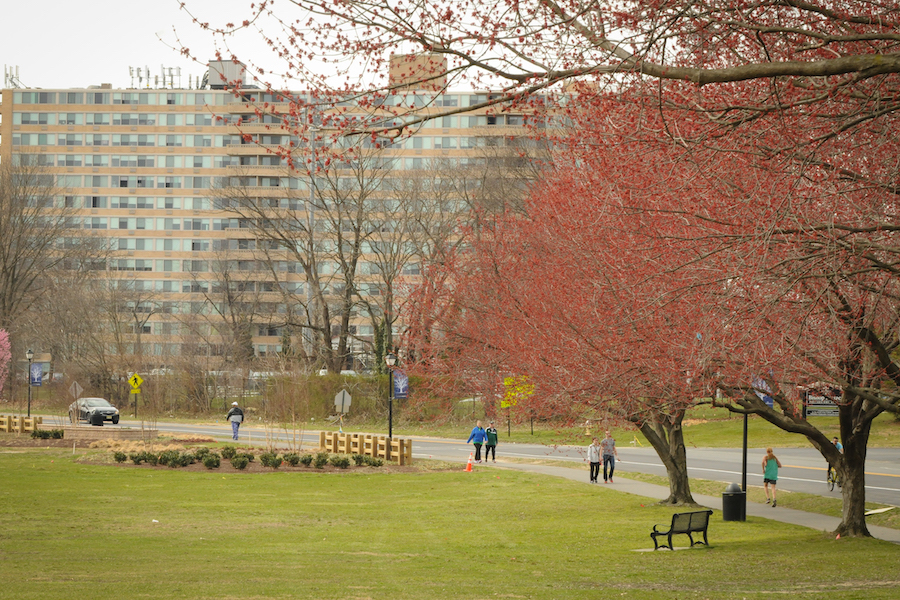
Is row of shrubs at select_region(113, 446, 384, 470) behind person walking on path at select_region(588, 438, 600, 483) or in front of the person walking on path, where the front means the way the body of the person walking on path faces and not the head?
behind

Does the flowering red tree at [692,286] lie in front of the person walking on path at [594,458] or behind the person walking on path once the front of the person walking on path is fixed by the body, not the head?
in front

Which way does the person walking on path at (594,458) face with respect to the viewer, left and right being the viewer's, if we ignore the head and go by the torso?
facing the viewer and to the right of the viewer
